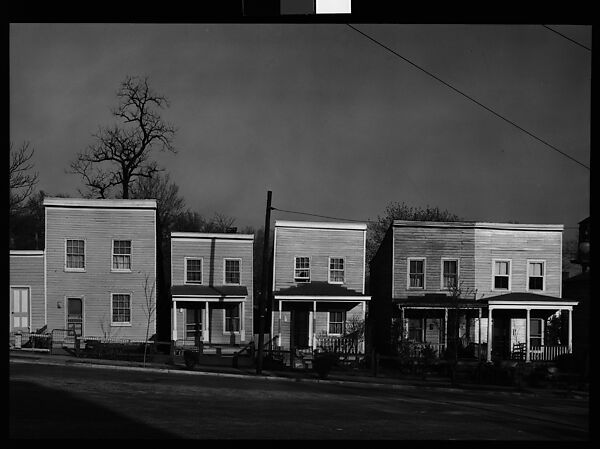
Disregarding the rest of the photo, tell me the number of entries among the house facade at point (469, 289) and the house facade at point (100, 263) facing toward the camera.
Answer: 2

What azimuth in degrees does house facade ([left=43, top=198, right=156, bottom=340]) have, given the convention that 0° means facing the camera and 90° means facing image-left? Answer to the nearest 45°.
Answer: approximately 0°

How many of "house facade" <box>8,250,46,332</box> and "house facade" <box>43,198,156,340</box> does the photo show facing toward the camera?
2
